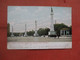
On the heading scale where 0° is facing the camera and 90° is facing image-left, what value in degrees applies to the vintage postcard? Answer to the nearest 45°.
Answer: approximately 0°
